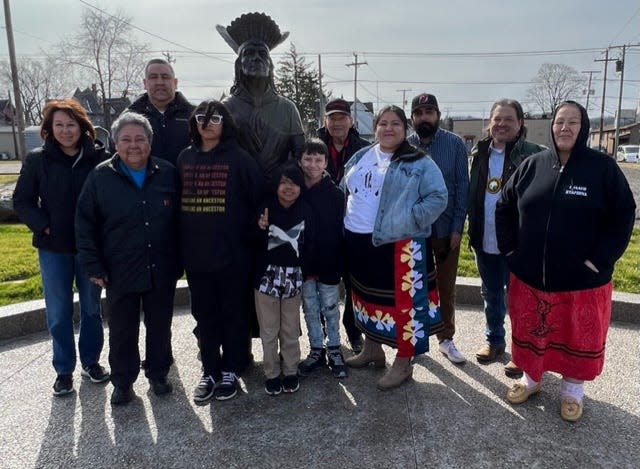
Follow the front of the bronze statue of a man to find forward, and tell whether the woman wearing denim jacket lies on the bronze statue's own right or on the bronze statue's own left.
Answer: on the bronze statue's own left

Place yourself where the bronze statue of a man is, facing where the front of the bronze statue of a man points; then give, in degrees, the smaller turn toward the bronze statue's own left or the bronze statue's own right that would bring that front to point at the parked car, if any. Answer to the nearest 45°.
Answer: approximately 135° to the bronze statue's own left

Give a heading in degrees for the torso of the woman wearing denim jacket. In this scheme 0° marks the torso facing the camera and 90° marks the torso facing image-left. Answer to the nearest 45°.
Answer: approximately 45°

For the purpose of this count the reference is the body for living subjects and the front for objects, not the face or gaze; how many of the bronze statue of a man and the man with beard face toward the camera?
2

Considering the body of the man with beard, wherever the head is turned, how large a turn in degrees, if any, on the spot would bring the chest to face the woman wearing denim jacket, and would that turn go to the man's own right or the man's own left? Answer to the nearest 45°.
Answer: approximately 45° to the man's own right

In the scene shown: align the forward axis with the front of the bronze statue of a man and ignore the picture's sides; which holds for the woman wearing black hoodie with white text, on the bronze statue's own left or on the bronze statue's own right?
on the bronze statue's own left

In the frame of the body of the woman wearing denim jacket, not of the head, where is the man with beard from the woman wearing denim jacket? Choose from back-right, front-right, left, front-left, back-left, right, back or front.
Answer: back

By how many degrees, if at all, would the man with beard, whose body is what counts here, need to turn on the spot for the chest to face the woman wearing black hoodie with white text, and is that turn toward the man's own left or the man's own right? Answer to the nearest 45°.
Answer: approximately 45° to the man's own left
